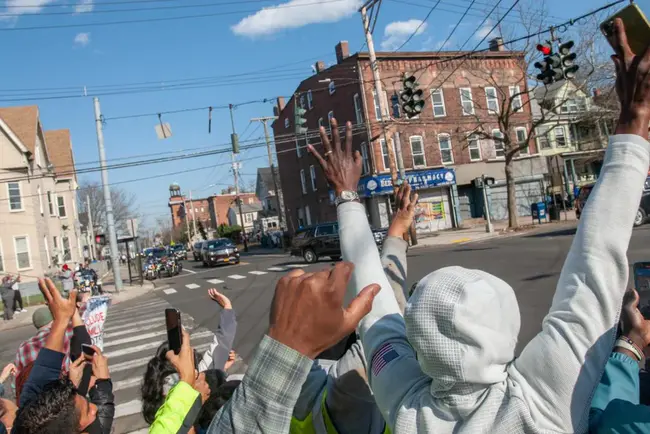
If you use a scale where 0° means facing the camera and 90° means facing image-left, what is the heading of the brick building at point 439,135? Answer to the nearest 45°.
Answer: approximately 315°

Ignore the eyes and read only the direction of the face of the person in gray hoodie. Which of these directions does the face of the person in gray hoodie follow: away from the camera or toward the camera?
away from the camera

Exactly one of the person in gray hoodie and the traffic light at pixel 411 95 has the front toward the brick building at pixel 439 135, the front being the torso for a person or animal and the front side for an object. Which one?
the person in gray hoodie

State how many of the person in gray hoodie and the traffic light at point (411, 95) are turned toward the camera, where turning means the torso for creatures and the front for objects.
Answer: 1

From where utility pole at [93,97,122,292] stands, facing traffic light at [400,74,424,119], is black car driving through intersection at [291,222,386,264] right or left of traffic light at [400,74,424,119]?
left

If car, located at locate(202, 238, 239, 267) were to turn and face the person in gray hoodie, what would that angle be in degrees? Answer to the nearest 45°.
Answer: approximately 45° to its right

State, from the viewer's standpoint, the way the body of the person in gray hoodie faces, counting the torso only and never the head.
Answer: away from the camera
